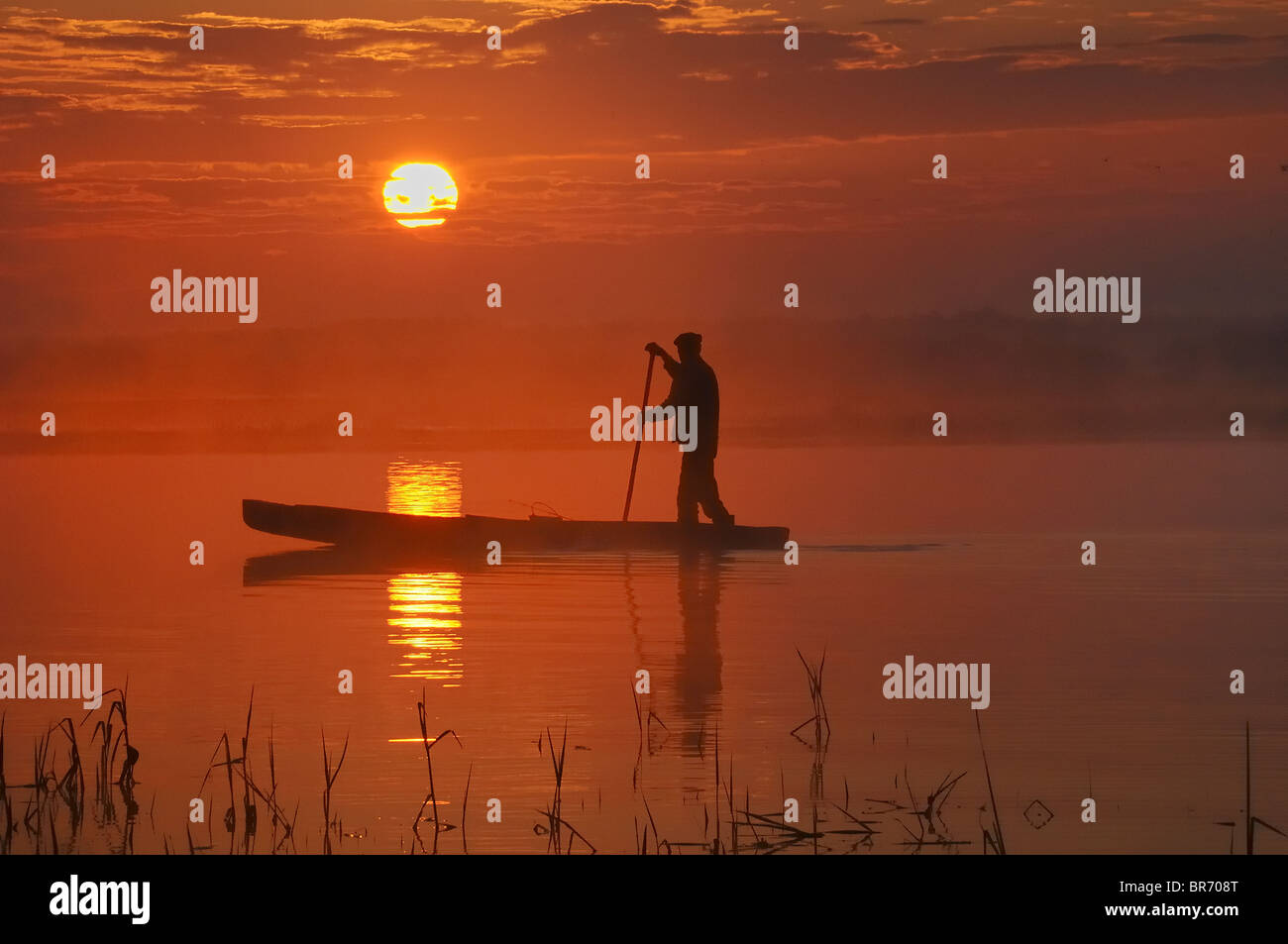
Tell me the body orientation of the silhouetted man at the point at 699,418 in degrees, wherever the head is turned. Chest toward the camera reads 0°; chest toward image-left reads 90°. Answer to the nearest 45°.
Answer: approximately 90°

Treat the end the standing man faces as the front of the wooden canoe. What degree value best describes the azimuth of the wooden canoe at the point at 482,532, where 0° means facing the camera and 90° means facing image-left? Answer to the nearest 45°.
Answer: approximately 90°
